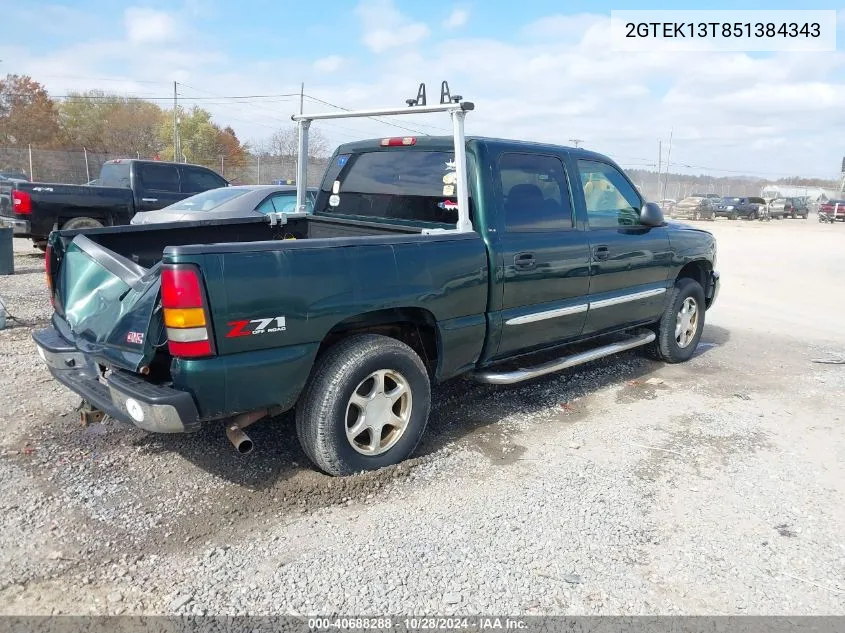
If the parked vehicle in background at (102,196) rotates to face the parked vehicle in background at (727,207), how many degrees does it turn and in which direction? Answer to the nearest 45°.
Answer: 0° — it already faces it

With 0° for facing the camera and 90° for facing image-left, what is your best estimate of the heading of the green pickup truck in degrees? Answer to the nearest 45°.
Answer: approximately 225°

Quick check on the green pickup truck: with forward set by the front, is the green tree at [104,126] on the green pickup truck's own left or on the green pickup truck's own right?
on the green pickup truck's own left

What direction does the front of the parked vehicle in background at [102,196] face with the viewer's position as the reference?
facing away from the viewer and to the right of the viewer

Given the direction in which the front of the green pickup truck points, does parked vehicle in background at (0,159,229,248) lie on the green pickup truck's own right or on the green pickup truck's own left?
on the green pickup truck's own left

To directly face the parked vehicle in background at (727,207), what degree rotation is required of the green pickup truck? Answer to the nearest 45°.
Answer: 0° — it already faces it

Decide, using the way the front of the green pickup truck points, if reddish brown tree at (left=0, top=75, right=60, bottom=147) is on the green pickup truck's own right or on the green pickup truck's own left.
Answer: on the green pickup truck's own left

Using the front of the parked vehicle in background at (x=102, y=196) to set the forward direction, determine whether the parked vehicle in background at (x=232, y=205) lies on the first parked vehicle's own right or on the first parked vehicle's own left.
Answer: on the first parked vehicle's own right
